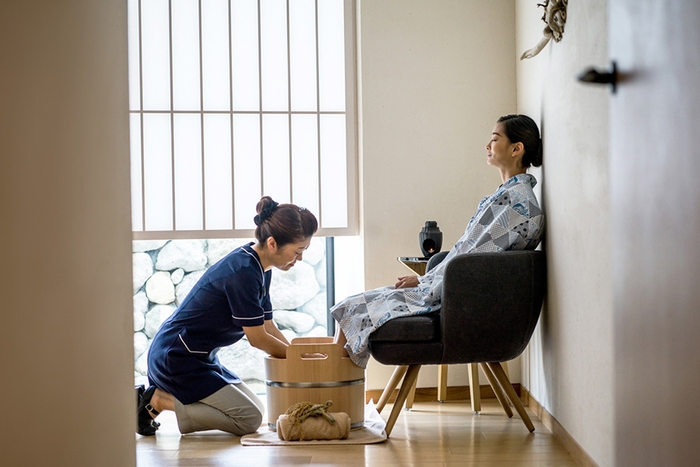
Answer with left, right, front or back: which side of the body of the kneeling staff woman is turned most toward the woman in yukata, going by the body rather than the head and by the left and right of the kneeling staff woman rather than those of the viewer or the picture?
front

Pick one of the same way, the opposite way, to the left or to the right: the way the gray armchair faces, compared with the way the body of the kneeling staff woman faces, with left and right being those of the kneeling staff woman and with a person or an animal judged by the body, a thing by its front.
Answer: the opposite way

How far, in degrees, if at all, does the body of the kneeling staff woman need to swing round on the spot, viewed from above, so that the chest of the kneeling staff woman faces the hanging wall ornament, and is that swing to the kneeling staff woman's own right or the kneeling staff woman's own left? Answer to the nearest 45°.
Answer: approximately 45° to the kneeling staff woman's own right

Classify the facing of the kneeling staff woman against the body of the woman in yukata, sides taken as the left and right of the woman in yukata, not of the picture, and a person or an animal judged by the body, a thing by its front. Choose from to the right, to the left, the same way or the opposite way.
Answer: the opposite way

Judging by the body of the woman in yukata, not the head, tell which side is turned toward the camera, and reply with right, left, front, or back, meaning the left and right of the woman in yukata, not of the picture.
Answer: left

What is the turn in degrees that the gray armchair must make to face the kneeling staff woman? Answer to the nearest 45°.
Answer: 0° — it already faces them

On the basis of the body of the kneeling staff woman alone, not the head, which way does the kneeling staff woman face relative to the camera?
to the viewer's right

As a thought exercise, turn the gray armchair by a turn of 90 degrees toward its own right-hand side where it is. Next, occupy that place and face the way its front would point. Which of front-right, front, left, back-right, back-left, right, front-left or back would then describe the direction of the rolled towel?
left

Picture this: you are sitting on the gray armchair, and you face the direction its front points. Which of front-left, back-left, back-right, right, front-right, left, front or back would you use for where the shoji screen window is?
front-right

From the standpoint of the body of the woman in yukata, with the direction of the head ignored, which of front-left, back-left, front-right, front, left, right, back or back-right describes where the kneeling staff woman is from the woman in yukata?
front

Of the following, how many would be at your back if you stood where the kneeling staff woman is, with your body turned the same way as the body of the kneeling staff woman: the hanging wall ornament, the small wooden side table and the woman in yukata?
0

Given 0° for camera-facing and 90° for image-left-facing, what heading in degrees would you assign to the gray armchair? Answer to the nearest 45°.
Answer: approximately 90°

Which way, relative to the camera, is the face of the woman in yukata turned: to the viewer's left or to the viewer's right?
to the viewer's left

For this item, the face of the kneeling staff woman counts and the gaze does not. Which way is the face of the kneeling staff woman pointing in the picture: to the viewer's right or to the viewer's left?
to the viewer's right
